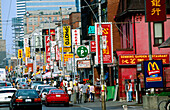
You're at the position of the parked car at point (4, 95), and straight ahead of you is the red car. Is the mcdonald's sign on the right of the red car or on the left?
right

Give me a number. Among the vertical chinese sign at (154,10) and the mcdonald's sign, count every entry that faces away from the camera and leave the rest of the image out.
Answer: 0
